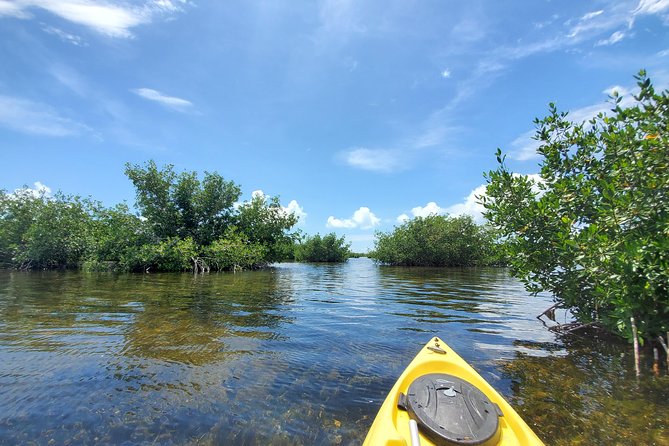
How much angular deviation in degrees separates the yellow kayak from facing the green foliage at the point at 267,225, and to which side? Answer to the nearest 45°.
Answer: approximately 45° to its left

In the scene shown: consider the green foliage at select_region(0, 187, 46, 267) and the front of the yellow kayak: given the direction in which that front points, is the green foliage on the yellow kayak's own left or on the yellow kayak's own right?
on the yellow kayak's own left

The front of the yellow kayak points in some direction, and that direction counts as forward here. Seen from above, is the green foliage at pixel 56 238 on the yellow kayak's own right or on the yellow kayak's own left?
on the yellow kayak's own left

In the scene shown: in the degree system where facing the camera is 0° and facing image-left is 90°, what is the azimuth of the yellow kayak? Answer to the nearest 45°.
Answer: approximately 180°
